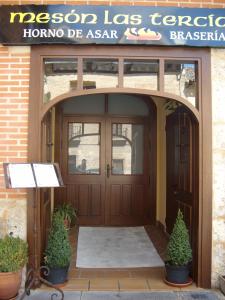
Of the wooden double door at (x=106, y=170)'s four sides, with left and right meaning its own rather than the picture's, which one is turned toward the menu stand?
front

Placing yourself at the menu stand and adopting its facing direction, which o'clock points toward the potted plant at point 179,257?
The potted plant is roughly at 9 o'clock from the menu stand.

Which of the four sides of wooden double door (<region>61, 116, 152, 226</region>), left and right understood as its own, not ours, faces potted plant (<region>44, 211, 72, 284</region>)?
front

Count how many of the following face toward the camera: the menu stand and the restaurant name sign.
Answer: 2

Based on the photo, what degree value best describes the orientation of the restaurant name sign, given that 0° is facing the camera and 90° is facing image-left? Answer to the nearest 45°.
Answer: approximately 0°
